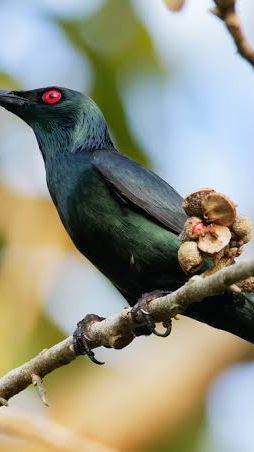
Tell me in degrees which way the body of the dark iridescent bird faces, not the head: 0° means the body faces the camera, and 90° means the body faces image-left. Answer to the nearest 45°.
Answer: approximately 90°

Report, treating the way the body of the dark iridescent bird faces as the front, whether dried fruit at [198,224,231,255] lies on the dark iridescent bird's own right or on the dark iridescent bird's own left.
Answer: on the dark iridescent bird's own left
